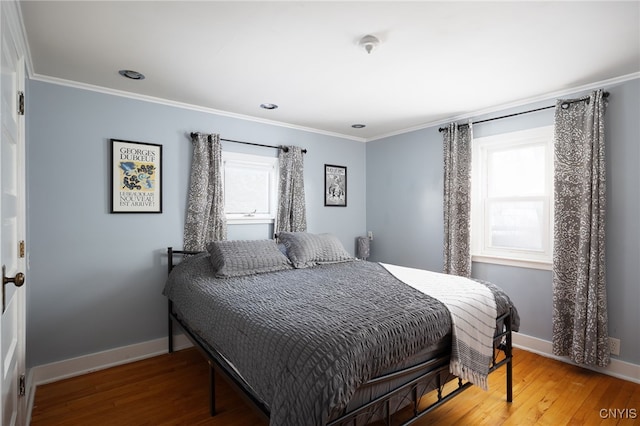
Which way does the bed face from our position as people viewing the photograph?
facing the viewer and to the right of the viewer

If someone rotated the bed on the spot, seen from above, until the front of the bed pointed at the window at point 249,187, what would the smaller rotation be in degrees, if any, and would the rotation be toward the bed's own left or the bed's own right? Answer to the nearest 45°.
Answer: approximately 180°

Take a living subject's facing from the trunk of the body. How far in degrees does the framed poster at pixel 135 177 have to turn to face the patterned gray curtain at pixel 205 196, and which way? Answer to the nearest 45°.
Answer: approximately 45° to its left

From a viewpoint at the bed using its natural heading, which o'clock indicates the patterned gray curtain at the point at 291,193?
The patterned gray curtain is roughly at 7 o'clock from the bed.

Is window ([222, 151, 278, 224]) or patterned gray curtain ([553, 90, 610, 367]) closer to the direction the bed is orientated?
the patterned gray curtain

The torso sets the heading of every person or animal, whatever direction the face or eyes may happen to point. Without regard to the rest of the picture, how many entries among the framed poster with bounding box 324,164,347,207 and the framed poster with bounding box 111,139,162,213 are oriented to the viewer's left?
0

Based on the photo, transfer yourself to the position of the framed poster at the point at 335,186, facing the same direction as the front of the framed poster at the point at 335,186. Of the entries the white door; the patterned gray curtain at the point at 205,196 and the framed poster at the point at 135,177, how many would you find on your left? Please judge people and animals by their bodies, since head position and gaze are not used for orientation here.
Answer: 0

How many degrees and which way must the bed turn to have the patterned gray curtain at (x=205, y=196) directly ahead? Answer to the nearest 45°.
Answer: approximately 180°

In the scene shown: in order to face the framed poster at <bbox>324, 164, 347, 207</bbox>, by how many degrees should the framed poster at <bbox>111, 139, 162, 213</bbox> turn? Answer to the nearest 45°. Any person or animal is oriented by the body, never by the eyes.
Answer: approximately 45° to its left

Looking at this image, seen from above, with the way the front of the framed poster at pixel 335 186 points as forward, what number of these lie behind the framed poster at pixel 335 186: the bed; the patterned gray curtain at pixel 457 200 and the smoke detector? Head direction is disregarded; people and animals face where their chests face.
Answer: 0

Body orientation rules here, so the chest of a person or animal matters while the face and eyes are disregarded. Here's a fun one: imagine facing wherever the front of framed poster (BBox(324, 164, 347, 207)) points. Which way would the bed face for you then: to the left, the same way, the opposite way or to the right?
the same way

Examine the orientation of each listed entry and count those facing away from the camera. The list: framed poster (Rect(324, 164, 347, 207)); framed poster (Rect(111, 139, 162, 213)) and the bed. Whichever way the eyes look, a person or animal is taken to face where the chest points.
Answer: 0

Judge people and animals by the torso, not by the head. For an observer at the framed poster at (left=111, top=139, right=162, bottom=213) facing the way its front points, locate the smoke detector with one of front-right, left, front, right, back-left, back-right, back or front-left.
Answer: front

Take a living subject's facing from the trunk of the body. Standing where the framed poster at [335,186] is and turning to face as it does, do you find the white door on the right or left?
on its right

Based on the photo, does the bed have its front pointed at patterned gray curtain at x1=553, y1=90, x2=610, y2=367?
no

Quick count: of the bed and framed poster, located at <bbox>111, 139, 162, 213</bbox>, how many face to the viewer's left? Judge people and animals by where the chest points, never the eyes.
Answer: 0

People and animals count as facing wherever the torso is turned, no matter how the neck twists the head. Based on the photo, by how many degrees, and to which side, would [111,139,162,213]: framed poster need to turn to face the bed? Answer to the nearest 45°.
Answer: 0° — it already faces it

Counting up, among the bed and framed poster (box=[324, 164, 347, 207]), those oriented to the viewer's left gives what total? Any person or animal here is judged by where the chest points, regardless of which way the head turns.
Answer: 0

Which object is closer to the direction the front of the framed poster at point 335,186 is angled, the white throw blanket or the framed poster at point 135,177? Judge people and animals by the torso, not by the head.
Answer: the white throw blanket

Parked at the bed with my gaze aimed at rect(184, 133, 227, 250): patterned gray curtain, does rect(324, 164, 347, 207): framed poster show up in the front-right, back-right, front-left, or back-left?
front-right

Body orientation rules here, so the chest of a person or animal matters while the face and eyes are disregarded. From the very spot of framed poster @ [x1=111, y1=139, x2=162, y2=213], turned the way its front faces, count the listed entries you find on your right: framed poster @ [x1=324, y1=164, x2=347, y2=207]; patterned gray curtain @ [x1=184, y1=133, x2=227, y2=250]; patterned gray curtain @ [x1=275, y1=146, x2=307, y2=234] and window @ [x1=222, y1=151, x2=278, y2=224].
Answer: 0
